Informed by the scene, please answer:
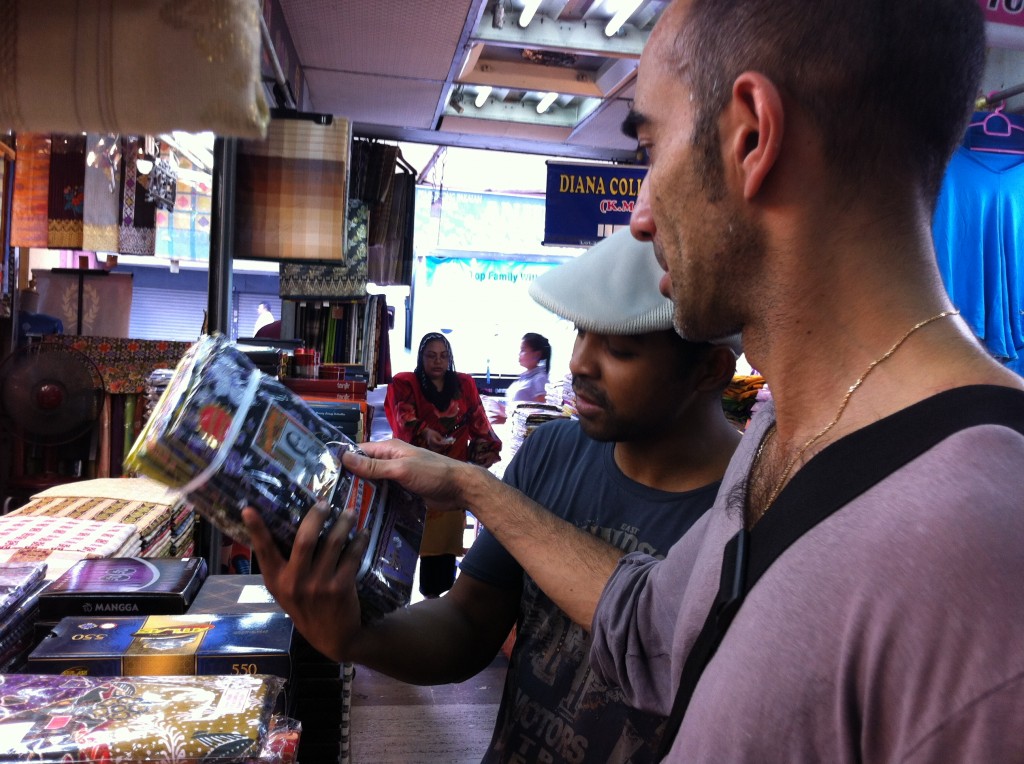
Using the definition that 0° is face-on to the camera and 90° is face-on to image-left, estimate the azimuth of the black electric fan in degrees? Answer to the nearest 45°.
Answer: approximately 0°

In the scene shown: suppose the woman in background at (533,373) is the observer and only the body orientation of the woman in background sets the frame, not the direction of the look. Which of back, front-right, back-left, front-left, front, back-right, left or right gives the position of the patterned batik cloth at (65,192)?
front-left

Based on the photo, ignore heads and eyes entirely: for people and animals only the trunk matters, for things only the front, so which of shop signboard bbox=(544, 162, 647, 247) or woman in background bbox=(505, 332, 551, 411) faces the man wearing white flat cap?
the shop signboard

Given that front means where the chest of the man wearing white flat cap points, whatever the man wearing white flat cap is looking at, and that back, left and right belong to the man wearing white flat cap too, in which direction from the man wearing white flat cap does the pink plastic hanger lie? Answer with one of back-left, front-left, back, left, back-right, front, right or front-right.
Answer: back

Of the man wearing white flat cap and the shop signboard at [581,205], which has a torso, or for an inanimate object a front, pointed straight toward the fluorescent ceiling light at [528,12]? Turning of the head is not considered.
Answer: the shop signboard

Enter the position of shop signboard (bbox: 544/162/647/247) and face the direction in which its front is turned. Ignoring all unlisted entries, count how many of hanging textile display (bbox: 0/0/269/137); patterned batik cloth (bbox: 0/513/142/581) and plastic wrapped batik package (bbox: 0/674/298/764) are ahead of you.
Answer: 3

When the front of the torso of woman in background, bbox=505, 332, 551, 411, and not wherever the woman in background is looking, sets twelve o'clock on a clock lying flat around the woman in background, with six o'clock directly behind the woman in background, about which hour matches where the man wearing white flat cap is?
The man wearing white flat cap is roughly at 9 o'clock from the woman in background.

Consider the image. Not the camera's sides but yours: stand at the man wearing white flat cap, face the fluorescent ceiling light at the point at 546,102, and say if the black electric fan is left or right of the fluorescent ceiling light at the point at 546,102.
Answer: left

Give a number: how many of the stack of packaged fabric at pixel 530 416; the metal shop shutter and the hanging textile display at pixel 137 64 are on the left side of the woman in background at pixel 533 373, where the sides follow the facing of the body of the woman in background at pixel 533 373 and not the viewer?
2

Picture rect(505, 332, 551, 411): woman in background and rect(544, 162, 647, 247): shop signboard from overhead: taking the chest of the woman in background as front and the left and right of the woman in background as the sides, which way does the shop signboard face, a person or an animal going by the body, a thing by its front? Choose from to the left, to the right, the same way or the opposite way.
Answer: to the left

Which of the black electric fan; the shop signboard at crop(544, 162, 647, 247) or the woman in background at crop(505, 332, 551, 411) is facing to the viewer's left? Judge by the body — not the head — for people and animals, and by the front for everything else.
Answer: the woman in background
